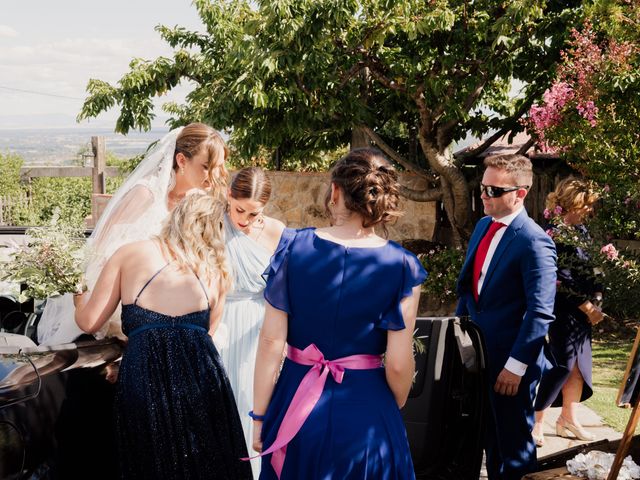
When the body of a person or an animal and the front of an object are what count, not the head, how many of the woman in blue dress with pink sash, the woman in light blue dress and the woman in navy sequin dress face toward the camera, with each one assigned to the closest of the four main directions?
1

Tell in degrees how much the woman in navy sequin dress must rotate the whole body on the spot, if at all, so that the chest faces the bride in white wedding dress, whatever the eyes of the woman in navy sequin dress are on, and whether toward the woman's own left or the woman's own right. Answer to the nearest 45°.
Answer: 0° — they already face them

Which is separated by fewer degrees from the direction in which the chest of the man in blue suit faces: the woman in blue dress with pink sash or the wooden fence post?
the woman in blue dress with pink sash

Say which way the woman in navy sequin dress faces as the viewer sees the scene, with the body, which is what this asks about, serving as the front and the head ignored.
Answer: away from the camera

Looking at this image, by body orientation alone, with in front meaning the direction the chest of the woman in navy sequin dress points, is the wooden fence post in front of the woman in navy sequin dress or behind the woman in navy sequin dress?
in front

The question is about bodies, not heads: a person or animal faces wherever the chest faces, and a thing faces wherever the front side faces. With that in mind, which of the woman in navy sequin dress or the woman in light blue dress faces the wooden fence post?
the woman in navy sequin dress

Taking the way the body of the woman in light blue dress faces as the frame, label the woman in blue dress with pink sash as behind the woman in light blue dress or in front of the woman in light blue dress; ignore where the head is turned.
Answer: in front

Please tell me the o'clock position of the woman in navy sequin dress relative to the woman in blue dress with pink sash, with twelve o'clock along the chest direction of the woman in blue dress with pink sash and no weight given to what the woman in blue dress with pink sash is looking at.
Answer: The woman in navy sequin dress is roughly at 10 o'clock from the woman in blue dress with pink sash.

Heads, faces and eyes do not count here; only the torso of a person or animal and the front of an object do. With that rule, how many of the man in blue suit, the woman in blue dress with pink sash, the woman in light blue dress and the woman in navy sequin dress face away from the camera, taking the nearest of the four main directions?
2

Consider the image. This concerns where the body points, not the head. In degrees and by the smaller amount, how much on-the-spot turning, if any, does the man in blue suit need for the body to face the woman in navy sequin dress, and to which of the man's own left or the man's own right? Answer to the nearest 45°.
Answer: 0° — they already face them

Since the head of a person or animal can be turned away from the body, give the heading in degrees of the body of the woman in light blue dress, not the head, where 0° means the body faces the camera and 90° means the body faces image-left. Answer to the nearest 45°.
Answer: approximately 0°

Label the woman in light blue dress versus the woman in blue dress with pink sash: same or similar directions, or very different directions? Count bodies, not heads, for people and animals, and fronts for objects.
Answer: very different directions

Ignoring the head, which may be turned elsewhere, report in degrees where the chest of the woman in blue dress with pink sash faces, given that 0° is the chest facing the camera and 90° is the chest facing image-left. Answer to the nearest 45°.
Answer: approximately 180°

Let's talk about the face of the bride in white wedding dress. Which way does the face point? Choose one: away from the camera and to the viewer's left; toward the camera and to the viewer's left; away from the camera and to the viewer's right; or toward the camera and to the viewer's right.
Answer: toward the camera and to the viewer's right

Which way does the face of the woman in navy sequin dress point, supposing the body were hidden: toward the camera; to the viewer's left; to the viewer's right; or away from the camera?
away from the camera
